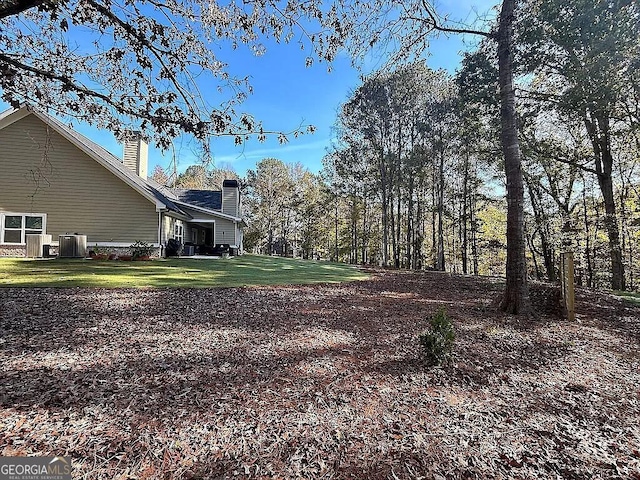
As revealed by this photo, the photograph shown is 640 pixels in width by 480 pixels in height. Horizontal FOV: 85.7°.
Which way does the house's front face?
to the viewer's left

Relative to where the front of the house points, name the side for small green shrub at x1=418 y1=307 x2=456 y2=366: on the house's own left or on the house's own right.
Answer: on the house's own left

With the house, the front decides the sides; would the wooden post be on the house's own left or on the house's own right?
on the house's own left

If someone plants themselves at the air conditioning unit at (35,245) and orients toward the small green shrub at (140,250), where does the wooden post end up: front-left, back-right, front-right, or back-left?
front-right
